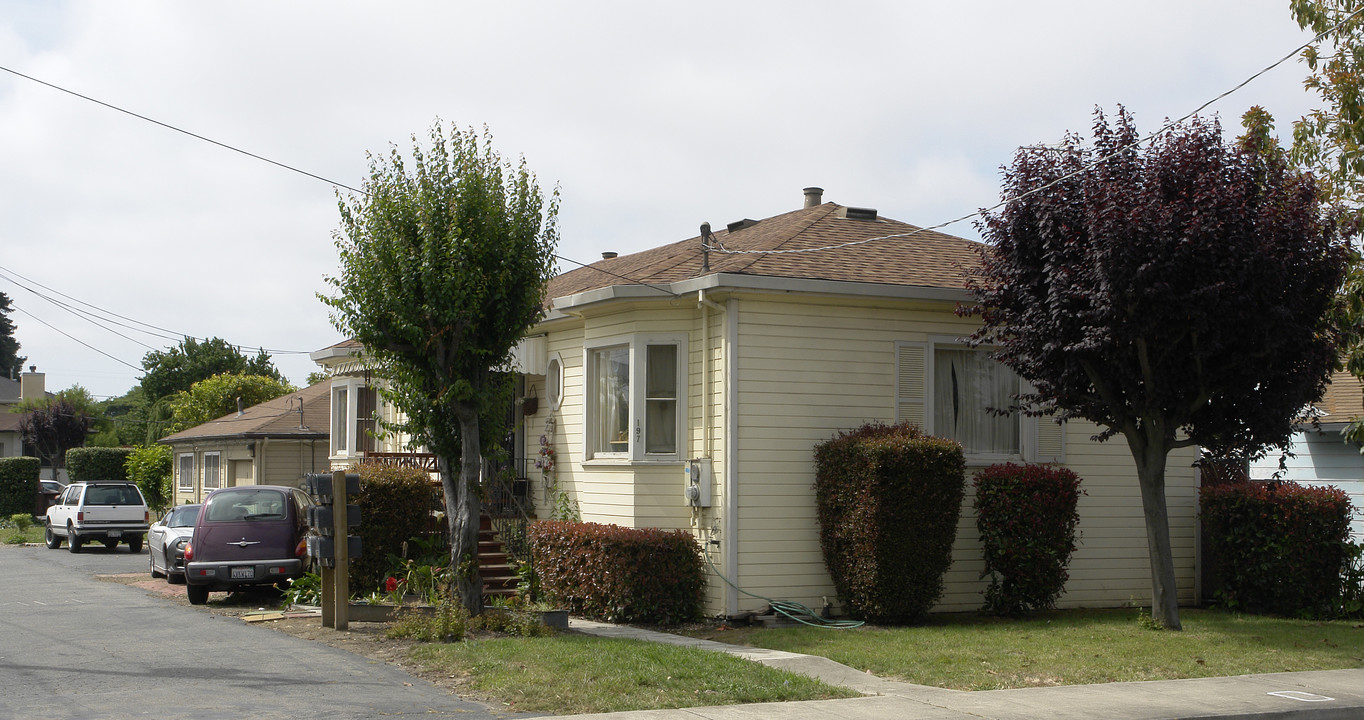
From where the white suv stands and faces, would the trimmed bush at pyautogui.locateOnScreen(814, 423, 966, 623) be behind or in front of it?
behind

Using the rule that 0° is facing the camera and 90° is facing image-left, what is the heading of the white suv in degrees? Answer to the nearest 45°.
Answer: approximately 135°

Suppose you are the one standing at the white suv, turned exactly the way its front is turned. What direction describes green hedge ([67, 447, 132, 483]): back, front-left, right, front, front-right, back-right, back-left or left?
front-right

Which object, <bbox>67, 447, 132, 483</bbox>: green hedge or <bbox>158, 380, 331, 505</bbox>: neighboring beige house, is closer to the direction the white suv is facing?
the green hedge

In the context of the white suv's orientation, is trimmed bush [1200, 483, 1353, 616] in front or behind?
behind

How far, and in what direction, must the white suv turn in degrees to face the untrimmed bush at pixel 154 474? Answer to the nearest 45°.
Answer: approximately 45° to its right
